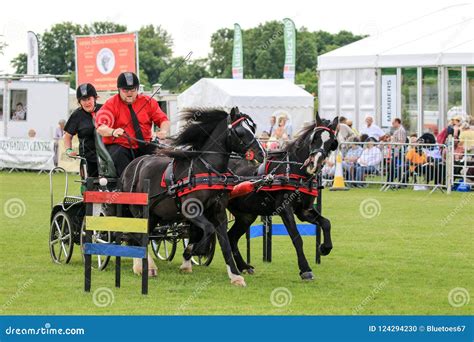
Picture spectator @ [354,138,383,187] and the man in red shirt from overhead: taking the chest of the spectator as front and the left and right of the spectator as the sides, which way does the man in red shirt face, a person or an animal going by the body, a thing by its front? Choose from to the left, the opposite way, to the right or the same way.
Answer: to the left

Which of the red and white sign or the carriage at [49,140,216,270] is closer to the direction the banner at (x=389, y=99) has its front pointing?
the carriage

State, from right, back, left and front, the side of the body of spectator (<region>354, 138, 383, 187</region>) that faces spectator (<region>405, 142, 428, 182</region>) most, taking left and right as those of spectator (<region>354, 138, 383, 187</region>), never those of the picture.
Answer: left

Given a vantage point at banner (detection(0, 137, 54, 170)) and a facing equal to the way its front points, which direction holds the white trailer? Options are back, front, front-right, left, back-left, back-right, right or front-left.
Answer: back

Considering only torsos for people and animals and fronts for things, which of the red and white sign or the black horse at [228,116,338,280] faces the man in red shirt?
the red and white sign

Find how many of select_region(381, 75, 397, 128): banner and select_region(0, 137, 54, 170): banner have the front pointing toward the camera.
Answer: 2

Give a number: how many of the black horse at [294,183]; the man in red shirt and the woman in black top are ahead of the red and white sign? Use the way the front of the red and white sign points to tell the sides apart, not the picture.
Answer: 3

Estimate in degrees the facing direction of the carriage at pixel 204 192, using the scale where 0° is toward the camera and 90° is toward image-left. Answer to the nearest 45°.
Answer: approximately 315°

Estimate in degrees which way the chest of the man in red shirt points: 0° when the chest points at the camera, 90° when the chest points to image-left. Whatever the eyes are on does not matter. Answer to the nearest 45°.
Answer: approximately 315°

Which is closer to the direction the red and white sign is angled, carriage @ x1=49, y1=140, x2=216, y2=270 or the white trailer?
the carriage

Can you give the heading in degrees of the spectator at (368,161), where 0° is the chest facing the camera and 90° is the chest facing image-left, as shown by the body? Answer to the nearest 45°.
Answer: approximately 45°
